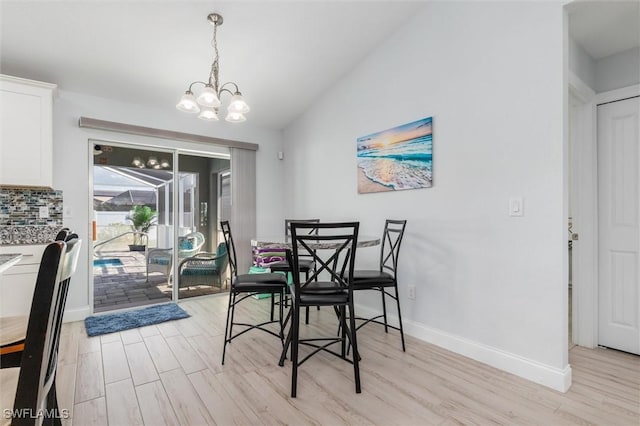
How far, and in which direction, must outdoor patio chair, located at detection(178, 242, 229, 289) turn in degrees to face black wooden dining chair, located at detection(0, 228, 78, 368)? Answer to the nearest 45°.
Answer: approximately 90° to its left

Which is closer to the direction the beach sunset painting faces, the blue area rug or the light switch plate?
the blue area rug

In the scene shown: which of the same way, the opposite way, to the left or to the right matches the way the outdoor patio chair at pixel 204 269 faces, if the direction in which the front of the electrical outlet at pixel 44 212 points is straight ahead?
to the right

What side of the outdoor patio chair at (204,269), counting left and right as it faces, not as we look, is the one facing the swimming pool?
front

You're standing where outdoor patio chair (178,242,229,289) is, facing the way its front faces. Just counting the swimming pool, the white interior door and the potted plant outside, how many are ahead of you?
2

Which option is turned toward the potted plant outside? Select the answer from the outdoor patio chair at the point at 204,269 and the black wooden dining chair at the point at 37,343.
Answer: the outdoor patio chair

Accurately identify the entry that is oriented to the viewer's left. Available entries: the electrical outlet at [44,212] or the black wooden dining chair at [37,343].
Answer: the black wooden dining chair

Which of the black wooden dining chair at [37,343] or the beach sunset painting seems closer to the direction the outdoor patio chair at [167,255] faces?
the black wooden dining chair
